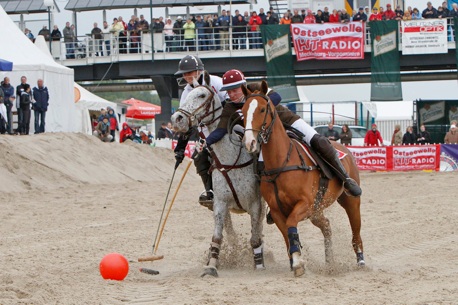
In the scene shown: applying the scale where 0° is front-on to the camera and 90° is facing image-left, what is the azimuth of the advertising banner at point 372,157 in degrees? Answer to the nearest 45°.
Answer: approximately 0°

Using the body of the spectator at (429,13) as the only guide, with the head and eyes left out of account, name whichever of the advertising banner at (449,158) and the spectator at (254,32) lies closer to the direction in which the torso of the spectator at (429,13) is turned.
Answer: the advertising banner

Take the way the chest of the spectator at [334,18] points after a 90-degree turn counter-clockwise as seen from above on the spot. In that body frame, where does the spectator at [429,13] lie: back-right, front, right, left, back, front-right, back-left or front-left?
front

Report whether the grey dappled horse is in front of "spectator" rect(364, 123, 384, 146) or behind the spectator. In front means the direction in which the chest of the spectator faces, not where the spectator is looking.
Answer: in front

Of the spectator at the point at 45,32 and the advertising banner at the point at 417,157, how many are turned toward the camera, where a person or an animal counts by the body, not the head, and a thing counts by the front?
2

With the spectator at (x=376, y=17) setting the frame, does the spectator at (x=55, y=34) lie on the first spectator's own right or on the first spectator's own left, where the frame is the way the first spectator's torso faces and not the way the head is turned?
on the first spectator's own right

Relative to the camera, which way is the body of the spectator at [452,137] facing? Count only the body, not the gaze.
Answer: toward the camera

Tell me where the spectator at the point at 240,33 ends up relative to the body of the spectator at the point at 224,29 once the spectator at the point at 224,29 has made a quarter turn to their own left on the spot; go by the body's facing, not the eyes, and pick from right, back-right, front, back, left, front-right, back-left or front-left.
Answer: front

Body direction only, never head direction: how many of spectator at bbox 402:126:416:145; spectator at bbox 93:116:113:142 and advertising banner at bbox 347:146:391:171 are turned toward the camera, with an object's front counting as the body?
3

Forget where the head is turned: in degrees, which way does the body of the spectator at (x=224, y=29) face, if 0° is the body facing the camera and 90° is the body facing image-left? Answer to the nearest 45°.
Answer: approximately 0°

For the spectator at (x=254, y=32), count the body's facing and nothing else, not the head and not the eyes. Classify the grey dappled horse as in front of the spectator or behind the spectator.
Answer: in front

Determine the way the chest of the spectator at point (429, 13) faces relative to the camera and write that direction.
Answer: toward the camera
